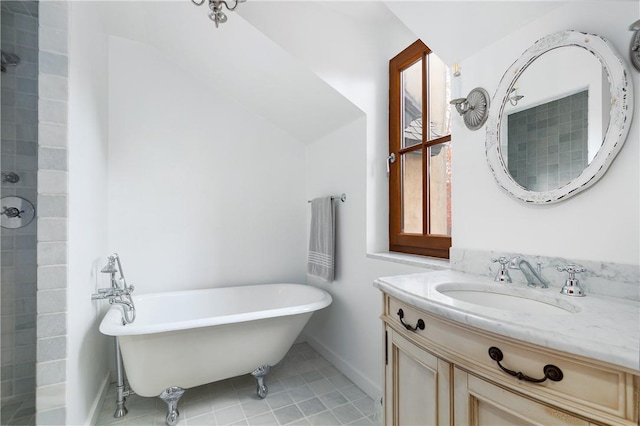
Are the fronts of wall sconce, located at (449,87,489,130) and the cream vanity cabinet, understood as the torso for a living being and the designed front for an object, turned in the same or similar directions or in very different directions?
same or similar directions

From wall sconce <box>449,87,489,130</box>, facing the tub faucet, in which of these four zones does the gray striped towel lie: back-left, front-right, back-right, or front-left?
front-right

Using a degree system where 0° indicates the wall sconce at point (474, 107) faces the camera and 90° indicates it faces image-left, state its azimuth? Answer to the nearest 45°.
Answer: approximately 45°

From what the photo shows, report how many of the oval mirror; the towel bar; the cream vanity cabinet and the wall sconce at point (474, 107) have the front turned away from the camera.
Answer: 0

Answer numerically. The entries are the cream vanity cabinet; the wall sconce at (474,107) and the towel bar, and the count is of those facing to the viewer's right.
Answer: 0

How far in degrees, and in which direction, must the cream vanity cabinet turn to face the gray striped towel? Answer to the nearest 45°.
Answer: approximately 90° to its right

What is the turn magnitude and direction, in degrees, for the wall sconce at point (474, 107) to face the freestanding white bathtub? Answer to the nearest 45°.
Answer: approximately 45° to its right

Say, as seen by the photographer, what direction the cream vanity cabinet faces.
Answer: facing the viewer and to the left of the viewer

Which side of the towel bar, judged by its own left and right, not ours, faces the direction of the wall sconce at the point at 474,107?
left

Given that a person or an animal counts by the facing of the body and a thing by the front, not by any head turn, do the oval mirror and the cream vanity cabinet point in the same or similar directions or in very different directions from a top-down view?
same or similar directions

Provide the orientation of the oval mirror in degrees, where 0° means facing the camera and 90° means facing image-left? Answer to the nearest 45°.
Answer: approximately 45°

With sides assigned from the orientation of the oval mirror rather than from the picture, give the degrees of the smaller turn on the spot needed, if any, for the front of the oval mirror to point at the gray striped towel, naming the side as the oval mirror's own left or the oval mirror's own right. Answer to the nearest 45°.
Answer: approximately 45° to the oval mirror's own right

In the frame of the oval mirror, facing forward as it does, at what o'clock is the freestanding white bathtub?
The freestanding white bathtub is roughly at 1 o'clock from the oval mirror.

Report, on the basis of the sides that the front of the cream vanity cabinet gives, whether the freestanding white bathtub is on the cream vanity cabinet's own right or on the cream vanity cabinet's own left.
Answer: on the cream vanity cabinet's own right

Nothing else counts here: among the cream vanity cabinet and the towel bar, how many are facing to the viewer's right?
0
